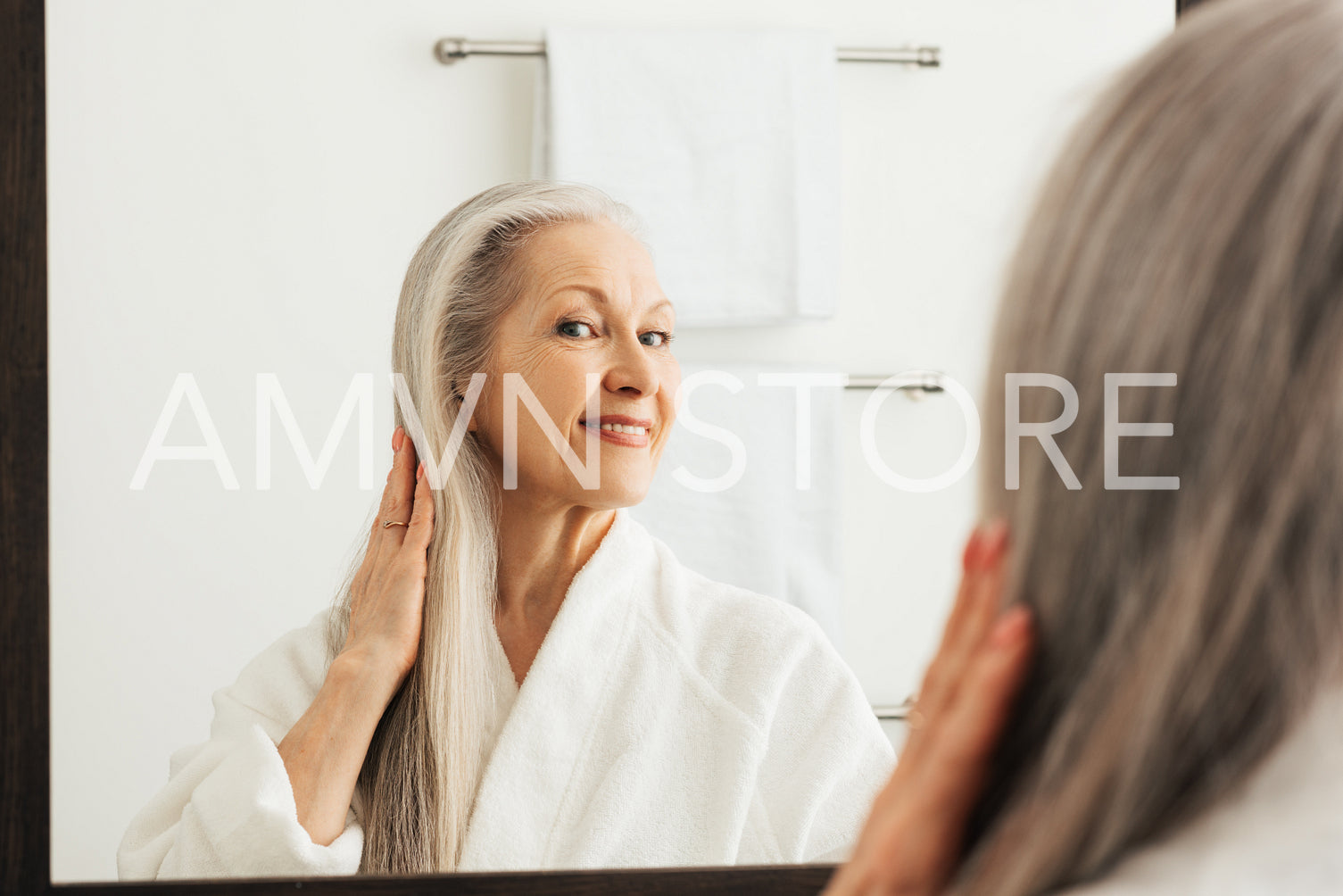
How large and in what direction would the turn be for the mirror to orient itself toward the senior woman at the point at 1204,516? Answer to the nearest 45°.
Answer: approximately 45° to its left

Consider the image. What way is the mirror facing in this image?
toward the camera
